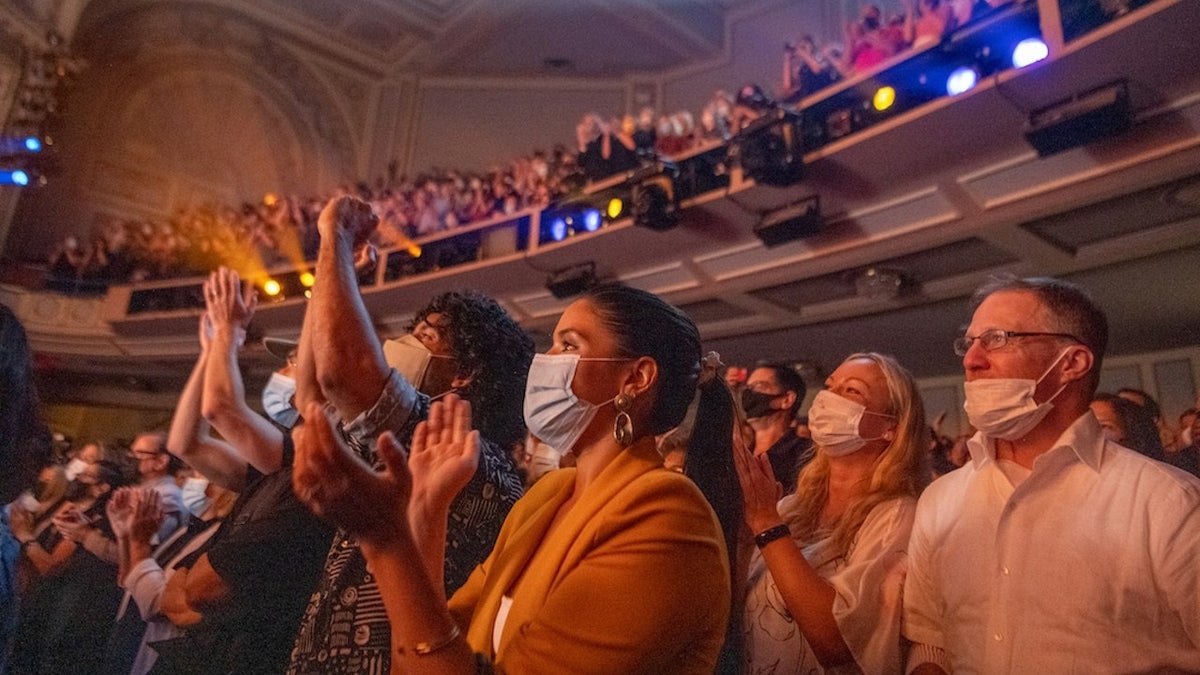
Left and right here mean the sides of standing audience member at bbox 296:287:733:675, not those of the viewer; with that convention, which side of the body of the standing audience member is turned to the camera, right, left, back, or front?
left

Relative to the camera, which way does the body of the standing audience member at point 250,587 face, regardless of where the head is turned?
to the viewer's left

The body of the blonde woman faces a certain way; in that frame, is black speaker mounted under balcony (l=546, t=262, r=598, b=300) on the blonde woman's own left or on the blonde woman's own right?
on the blonde woman's own right

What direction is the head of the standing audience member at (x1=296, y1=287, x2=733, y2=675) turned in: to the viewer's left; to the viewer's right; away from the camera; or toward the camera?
to the viewer's left

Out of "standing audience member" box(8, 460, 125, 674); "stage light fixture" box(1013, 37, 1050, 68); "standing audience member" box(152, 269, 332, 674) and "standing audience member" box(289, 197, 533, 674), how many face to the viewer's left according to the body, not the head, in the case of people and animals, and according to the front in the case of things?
3

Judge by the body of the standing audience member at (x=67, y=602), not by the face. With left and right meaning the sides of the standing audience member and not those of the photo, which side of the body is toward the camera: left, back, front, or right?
left

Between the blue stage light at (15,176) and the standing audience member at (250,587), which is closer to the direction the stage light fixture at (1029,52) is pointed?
the standing audience member

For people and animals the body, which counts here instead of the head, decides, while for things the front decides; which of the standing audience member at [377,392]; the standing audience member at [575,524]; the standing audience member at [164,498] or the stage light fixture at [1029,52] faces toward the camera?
the stage light fixture

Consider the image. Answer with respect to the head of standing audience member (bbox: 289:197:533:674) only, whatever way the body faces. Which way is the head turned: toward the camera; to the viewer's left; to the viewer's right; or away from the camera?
to the viewer's left

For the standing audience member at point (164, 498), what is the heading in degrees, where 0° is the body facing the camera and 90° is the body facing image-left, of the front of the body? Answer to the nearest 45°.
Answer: approximately 90°

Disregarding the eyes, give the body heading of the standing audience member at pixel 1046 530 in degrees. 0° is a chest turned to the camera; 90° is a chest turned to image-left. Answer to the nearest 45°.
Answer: approximately 45°

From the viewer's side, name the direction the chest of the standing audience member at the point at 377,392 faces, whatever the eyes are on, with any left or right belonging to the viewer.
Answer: facing to the left of the viewer
